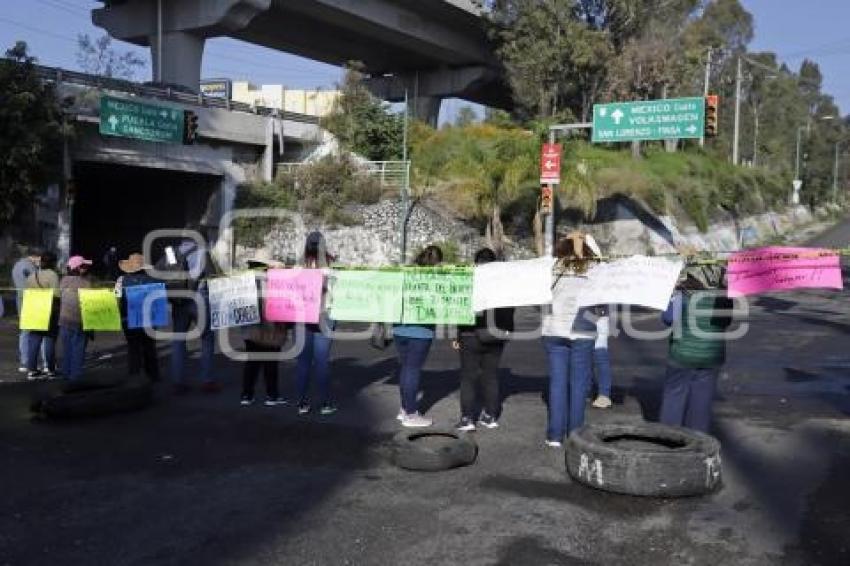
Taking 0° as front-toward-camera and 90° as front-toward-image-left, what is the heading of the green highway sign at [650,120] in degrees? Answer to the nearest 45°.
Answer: approximately 0°

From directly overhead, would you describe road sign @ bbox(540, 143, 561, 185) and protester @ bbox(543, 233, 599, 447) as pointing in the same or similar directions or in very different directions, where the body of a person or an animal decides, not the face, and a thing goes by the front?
very different directions

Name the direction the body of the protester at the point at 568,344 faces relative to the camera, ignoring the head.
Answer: away from the camera

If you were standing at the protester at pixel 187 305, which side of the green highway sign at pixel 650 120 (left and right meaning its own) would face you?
front

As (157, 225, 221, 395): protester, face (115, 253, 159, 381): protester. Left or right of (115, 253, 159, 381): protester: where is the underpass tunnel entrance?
right

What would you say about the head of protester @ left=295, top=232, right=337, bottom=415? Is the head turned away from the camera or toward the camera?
away from the camera

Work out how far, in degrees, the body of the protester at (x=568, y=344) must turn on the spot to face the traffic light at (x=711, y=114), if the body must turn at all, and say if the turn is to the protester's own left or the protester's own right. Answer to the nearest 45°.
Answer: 0° — they already face it
